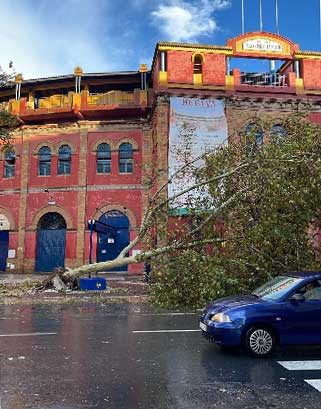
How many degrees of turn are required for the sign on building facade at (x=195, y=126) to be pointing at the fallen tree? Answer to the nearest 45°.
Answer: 0° — it already faces it

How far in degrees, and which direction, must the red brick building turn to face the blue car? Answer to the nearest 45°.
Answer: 0° — it already faces it

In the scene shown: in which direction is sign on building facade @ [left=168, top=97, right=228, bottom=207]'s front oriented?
toward the camera

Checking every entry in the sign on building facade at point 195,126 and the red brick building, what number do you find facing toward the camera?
2

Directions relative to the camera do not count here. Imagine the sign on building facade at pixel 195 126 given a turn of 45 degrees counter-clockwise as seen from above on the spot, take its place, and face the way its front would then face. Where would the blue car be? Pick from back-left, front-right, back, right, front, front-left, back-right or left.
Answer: front-right

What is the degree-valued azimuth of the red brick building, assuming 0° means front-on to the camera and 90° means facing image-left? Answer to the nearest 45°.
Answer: approximately 0°
